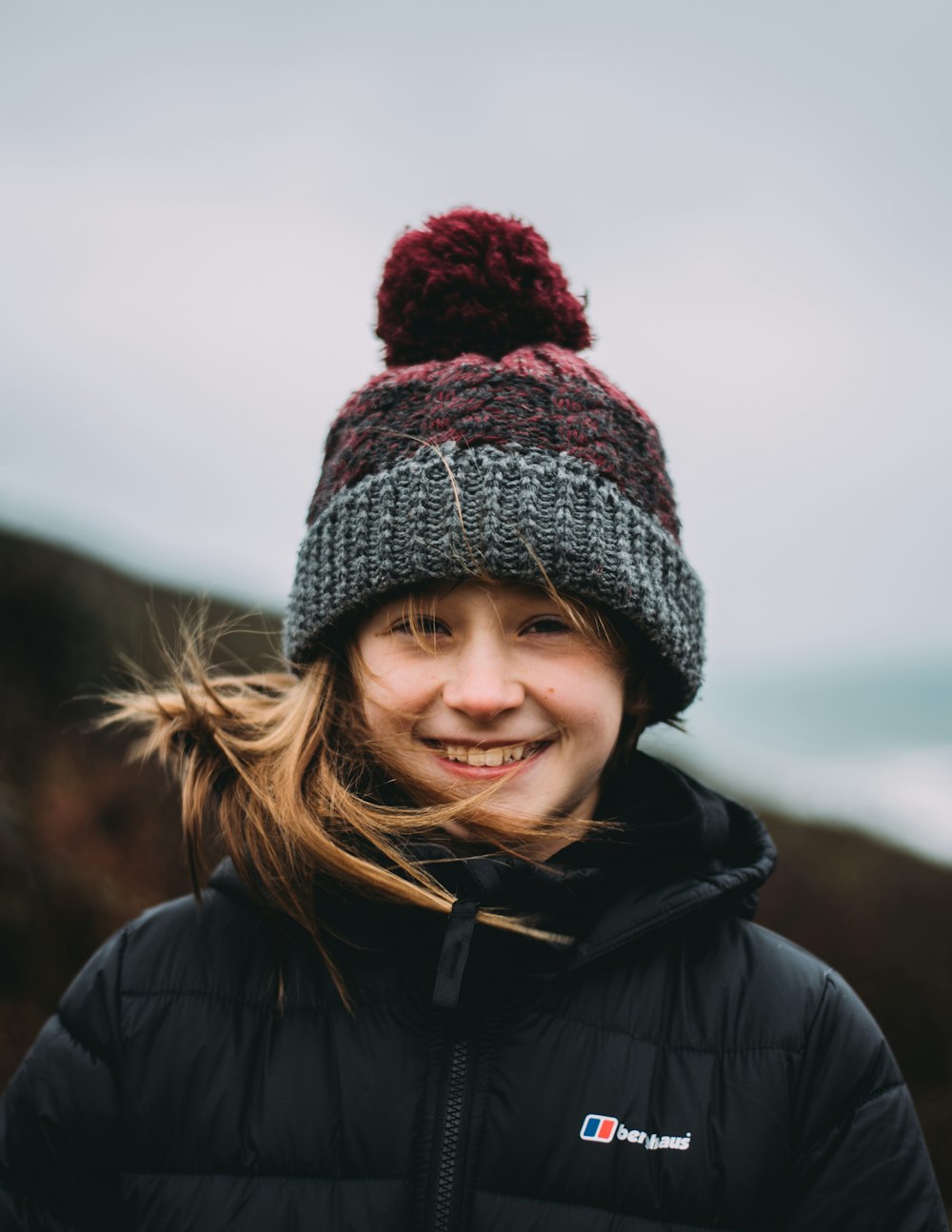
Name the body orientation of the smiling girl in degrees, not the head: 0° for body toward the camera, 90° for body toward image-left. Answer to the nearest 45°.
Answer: approximately 0°
